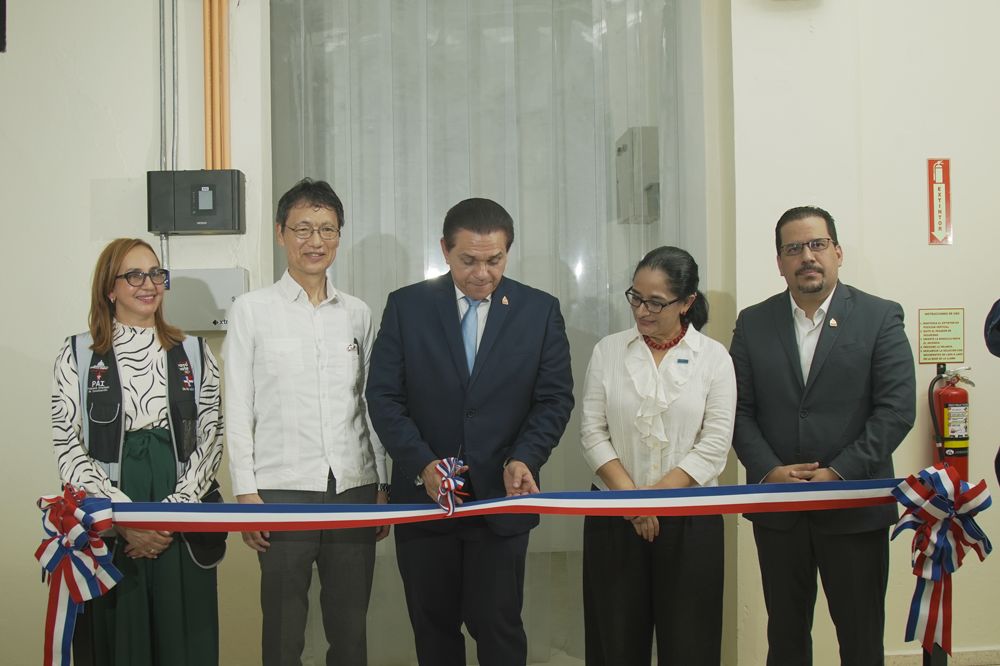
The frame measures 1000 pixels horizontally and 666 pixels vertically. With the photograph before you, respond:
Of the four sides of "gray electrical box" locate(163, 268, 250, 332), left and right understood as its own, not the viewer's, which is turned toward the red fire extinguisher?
left

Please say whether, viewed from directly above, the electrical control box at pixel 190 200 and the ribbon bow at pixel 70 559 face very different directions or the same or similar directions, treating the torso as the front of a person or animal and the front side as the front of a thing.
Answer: same or similar directions

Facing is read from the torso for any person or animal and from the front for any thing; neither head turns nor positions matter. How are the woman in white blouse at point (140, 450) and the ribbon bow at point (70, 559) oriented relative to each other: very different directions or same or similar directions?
same or similar directions

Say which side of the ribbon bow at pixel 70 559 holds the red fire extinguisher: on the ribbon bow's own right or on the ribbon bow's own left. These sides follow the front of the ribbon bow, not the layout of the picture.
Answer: on the ribbon bow's own left

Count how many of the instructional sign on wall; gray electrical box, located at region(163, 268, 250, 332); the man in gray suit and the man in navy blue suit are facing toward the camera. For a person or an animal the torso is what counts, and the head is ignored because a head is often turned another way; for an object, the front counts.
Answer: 4

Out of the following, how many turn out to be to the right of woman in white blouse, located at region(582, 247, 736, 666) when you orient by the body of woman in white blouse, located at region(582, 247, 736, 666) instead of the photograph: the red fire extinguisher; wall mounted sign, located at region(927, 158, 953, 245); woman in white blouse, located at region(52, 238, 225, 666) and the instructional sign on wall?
1

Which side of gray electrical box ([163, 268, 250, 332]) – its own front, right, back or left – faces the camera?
front

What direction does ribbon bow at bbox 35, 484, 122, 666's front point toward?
toward the camera

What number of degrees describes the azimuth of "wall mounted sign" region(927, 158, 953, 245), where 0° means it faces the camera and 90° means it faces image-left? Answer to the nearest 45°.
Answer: approximately 0°

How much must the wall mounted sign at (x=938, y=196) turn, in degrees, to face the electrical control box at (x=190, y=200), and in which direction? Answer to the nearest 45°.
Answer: approximately 45° to its right

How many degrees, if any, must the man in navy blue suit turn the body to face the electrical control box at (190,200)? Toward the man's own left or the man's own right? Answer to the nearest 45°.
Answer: approximately 135° to the man's own right

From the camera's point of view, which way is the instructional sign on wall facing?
toward the camera

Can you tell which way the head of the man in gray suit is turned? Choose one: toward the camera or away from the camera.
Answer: toward the camera

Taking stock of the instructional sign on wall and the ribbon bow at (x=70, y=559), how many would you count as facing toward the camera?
2

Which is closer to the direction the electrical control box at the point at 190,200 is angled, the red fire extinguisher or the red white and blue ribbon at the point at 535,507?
the red white and blue ribbon
